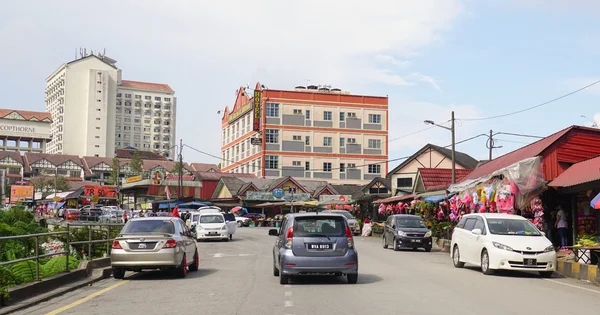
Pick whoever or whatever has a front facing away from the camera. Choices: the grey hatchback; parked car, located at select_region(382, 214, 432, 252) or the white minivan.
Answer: the grey hatchback

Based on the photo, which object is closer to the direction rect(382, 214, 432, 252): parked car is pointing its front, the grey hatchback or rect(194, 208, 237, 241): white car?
the grey hatchback

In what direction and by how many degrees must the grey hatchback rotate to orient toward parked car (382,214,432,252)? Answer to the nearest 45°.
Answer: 0° — it already faces it

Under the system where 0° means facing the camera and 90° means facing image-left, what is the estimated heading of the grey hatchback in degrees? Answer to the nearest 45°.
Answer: approximately 180°

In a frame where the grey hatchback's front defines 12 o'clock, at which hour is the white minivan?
The white minivan is roughly at 2 o'clock from the grey hatchback.

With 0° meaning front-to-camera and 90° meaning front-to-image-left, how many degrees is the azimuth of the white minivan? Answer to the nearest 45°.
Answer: approximately 315°

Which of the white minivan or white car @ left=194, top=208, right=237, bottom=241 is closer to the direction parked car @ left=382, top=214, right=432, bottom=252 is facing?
the white minivan

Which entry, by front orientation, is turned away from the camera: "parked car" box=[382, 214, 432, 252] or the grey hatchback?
the grey hatchback

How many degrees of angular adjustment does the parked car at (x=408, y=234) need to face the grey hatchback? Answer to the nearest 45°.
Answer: approximately 45° to its right

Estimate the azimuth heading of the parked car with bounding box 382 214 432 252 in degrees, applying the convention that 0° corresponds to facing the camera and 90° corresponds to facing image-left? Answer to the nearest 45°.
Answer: approximately 315°

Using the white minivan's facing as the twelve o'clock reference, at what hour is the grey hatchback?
The grey hatchback is roughly at 3 o'clock from the white minivan.

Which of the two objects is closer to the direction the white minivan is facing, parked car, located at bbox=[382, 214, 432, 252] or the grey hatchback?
the grey hatchback
